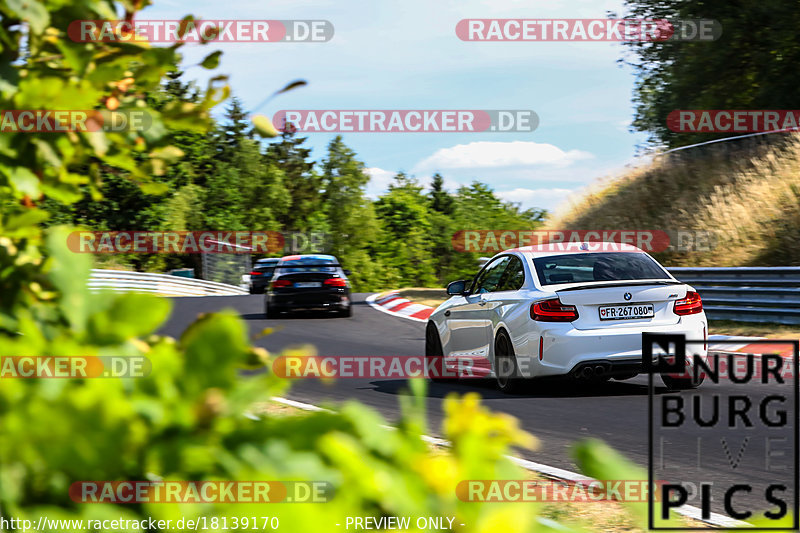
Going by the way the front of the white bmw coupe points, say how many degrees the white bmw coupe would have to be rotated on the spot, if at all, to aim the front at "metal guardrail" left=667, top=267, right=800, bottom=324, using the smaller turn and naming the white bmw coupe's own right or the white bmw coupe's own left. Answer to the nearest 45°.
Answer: approximately 45° to the white bmw coupe's own right

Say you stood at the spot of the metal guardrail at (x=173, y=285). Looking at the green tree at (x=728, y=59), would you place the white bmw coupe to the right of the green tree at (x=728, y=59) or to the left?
right

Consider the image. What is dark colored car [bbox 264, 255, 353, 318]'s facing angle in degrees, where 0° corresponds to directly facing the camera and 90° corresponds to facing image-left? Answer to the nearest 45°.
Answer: approximately 180°

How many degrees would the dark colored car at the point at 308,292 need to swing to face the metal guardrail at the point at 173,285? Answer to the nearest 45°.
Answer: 0° — it already faces it

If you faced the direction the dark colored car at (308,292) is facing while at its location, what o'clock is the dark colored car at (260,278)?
the dark colored car at (260,278) is roughly at 12 o'clock from the dark colored car at (308,292).

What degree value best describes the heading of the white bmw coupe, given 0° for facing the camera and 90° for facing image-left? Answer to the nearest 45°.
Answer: approximately 135°

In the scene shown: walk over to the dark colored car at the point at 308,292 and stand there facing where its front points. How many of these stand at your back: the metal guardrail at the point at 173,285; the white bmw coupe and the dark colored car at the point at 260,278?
1

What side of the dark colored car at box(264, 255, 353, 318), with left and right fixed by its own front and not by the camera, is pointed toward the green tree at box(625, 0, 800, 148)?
right

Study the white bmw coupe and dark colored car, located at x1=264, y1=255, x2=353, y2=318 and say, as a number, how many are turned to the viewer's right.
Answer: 0

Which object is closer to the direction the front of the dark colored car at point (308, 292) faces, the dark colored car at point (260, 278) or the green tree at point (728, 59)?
the dark colored car

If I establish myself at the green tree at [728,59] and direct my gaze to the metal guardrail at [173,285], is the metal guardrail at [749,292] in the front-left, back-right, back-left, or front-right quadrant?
back-left

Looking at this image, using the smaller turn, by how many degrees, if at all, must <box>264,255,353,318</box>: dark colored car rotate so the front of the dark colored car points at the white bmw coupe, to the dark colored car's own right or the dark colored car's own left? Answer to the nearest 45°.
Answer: approximately 180°

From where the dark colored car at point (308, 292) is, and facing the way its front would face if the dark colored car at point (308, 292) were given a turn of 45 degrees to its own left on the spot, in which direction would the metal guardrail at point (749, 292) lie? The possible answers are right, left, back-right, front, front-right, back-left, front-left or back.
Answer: back

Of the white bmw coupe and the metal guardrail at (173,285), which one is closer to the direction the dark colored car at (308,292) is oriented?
the metal guardrail

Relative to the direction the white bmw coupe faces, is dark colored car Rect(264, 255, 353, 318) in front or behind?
in front

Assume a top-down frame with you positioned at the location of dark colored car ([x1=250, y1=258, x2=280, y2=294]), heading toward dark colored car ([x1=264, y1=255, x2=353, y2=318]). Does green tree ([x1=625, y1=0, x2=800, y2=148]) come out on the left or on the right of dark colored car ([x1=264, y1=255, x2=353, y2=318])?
left
